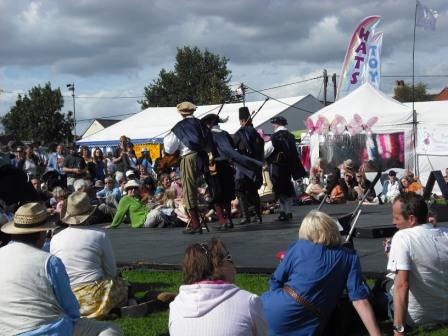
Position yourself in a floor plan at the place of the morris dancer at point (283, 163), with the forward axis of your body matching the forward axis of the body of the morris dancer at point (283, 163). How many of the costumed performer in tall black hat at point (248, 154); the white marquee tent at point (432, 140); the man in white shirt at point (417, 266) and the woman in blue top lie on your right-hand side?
1

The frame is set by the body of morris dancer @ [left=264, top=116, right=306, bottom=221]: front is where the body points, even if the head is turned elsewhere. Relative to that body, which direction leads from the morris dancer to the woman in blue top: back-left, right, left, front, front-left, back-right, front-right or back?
back-left

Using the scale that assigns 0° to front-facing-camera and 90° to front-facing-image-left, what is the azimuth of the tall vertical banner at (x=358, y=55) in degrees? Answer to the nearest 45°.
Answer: approximately 0°

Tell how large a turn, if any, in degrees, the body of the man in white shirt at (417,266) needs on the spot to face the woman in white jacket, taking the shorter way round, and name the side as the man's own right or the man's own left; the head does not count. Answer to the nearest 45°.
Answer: approximately 90° to the man's own left

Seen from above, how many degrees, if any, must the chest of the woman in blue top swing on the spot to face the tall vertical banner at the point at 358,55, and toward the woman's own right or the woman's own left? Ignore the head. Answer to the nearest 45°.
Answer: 0° — they already face it

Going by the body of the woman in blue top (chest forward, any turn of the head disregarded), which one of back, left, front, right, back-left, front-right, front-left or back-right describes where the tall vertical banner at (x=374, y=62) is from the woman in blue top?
front

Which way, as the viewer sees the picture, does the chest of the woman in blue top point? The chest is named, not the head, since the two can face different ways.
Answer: away from the camera

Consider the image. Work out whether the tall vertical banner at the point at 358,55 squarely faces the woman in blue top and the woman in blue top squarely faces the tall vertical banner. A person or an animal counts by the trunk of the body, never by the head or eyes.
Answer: yes

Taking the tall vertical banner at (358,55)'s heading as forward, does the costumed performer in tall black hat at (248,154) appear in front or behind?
in front

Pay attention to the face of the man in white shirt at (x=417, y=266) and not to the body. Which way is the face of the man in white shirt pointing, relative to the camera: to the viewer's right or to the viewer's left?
to the viewer's left

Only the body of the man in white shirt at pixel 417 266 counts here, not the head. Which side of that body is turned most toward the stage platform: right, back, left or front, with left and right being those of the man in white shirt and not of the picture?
front

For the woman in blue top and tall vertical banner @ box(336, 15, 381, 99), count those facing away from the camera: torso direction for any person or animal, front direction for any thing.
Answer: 1

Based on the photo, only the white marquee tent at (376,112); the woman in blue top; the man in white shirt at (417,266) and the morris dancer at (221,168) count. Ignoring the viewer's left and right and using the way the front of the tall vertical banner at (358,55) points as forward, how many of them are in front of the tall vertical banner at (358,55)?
4

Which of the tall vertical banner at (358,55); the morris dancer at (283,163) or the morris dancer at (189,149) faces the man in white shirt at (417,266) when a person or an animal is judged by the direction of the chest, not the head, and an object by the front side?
the tall vertical banner
